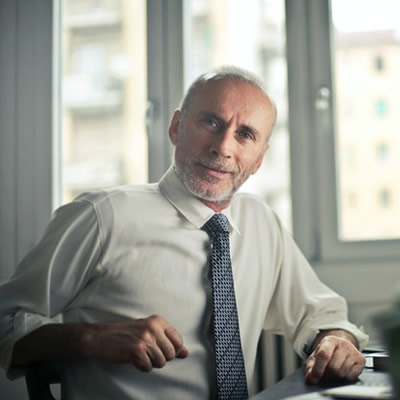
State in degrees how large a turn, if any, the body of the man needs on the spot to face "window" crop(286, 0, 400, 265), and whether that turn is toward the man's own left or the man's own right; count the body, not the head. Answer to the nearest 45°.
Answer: approximately 90° to the man's own left
